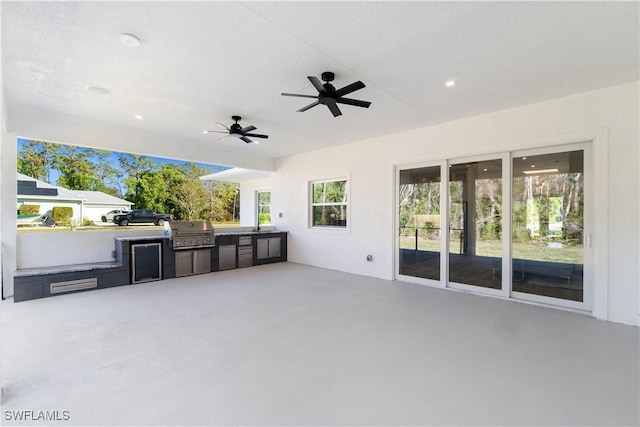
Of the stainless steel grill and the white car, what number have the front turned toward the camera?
1

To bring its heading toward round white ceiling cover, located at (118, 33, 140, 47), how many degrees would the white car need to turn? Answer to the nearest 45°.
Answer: approximately 90° to its left

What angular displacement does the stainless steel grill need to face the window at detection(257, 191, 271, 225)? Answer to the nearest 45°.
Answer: approximately 135° to its left

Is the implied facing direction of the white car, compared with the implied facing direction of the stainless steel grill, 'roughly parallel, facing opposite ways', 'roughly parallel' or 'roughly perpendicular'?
roughly perpendicular

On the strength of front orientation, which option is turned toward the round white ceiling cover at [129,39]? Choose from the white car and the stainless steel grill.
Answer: the stainless steel grill

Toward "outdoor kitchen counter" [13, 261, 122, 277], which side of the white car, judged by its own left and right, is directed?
left

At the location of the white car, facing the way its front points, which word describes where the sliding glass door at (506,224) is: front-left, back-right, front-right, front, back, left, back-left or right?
back-left

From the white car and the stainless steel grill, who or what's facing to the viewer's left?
the white car

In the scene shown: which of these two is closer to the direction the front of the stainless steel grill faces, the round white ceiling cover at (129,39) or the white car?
the round white ceiling cover

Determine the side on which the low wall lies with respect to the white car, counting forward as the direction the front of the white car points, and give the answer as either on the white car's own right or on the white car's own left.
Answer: on the white car's own left

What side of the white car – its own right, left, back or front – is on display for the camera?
left

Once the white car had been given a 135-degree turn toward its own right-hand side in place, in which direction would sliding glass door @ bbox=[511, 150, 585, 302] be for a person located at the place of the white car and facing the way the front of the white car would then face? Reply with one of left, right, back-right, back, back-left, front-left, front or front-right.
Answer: right

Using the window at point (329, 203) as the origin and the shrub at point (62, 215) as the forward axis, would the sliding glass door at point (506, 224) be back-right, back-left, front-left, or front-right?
back-left

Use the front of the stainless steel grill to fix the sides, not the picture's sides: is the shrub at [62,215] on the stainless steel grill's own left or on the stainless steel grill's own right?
on the stainless steel grill's own right

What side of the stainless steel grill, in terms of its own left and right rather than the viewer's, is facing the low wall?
right
